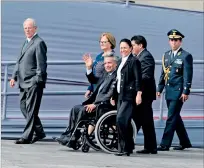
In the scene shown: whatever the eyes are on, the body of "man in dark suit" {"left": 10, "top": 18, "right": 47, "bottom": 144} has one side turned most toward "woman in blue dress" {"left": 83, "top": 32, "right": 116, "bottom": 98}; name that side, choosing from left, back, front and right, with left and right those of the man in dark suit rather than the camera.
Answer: left
